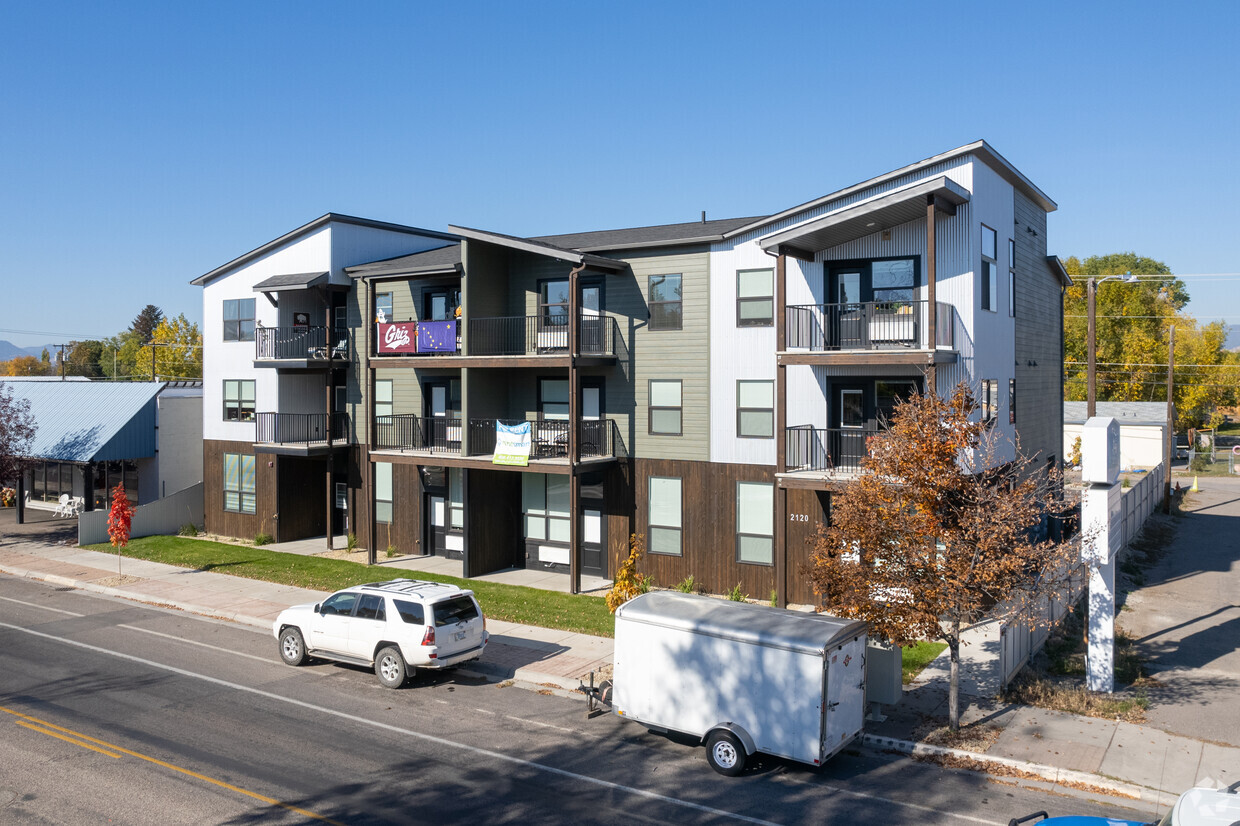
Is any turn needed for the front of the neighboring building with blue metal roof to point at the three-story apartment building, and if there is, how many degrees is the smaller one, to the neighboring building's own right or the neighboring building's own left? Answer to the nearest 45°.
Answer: approximately 90° to the neighboring building's own left

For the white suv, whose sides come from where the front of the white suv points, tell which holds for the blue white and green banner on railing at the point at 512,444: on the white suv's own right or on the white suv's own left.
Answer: on the white suv's own right

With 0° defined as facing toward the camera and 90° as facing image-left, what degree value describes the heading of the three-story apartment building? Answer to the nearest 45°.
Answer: approximately 45°

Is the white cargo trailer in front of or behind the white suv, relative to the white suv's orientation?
behind

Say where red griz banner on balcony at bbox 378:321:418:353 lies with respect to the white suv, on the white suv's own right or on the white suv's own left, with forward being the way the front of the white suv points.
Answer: on the white suv's own right

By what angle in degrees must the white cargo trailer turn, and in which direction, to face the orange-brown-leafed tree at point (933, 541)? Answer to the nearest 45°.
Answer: approximately 90° to its right

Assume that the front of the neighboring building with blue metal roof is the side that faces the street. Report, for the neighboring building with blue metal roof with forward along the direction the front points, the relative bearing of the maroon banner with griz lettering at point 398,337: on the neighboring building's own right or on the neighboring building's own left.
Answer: on the neighboring building's own left

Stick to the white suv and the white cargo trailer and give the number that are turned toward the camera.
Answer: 0

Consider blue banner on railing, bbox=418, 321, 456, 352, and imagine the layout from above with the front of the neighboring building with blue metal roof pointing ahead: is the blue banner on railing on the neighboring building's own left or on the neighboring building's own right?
on the neighboring building's own left

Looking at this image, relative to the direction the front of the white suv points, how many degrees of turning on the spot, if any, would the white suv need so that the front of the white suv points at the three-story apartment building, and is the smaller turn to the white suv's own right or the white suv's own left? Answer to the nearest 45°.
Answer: approximately 90° to the white suv's own right

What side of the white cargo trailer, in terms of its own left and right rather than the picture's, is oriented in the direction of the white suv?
front

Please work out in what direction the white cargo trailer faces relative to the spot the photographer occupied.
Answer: facing away from the viewer and to the left of the viewer

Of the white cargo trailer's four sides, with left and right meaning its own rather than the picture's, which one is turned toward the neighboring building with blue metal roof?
front

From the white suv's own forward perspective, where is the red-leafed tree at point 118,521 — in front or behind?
in front

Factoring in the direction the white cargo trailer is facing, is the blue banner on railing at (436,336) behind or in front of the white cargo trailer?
in front
